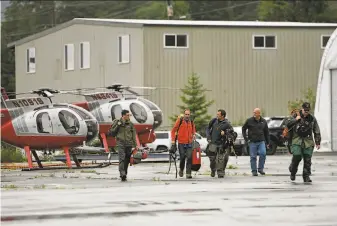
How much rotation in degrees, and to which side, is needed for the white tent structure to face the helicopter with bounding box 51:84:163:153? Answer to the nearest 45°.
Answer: approximately 45° to its right

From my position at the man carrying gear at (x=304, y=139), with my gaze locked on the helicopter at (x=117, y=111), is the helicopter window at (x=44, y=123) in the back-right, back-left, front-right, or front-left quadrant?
front-left

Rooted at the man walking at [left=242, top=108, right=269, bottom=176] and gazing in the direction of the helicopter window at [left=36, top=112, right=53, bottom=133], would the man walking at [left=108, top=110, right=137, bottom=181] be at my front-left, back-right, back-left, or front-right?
front-left

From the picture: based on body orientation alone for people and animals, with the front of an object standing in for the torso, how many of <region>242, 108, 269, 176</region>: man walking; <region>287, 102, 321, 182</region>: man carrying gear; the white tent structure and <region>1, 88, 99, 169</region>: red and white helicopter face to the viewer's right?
1

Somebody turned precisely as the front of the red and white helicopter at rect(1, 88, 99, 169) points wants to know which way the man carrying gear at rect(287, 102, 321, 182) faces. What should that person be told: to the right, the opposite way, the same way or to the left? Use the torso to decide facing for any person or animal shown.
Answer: to the right

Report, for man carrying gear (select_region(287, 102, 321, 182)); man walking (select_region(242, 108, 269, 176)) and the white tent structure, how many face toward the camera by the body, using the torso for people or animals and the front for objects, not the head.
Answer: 3

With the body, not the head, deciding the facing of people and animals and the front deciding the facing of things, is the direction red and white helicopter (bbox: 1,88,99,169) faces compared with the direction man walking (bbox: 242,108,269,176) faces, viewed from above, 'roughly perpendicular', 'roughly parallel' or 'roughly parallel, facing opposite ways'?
roughly perpendicular

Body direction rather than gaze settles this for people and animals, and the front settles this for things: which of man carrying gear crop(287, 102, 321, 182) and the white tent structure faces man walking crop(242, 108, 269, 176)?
the white tent structure

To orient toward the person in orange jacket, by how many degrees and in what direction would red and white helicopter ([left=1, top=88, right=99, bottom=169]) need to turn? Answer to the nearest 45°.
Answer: approximately 45° to its right

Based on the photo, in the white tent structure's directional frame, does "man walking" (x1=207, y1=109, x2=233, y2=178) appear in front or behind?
in front

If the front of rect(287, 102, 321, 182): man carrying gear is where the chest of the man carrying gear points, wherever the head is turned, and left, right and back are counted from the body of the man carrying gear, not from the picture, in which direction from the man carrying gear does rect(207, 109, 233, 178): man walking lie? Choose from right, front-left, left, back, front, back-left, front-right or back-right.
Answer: back-right

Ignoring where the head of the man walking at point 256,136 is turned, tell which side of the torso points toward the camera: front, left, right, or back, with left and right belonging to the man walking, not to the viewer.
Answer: front

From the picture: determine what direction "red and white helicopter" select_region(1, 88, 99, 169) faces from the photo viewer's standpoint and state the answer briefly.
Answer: facing to the right of the viewer

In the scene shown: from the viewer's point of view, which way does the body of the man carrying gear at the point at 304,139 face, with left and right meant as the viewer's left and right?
facing the viewer

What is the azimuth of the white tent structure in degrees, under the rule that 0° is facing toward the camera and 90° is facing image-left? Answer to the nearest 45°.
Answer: approximately 0°

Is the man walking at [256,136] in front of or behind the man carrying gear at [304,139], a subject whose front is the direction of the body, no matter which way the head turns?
behind
